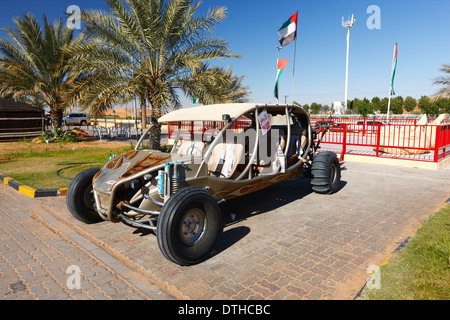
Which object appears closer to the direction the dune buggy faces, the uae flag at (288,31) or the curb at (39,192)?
the curb

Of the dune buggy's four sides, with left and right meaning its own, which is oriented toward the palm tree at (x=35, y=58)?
right

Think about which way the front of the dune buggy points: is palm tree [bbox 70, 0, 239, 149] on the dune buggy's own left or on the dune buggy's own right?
on the dune buggy's own right

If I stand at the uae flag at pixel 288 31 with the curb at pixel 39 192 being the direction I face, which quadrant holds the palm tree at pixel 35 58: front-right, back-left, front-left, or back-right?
front-right

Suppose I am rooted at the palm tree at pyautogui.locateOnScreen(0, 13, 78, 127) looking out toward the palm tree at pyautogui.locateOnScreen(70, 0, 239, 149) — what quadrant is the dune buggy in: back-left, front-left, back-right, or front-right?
front-right

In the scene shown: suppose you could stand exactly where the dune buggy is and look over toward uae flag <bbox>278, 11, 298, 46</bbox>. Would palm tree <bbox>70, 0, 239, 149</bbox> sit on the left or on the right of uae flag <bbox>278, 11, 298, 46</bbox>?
left

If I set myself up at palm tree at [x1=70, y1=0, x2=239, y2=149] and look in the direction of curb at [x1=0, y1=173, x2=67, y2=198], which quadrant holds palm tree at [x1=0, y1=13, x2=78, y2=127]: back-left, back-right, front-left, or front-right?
back-right

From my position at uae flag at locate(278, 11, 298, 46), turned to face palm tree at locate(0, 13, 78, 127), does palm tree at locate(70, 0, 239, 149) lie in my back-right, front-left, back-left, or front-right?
front-left

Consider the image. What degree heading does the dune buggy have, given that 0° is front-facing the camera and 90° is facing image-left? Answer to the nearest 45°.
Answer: approximately 45°
